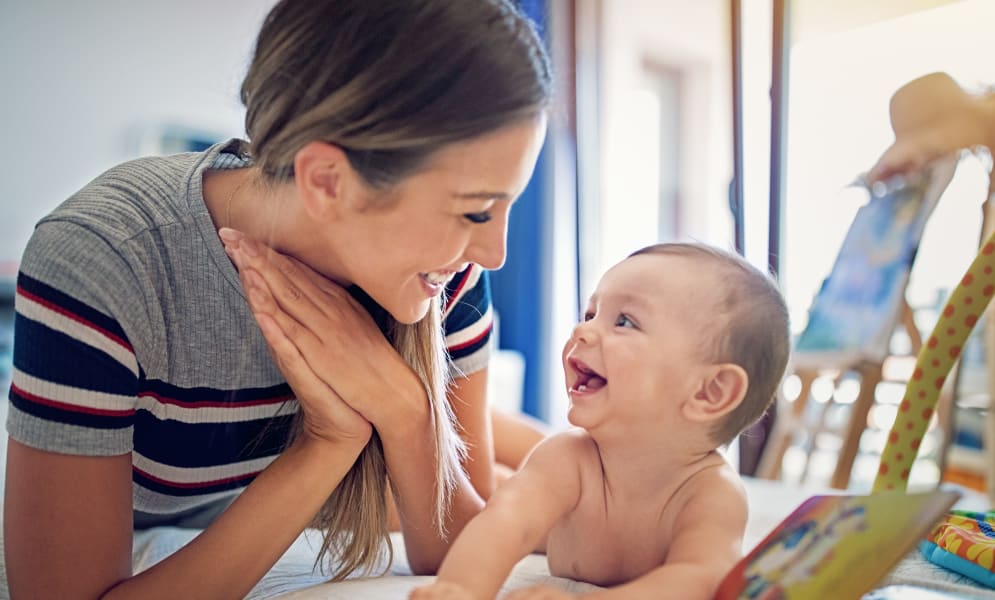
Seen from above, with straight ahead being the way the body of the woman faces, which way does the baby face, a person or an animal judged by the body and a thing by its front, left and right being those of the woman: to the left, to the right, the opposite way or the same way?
to the right

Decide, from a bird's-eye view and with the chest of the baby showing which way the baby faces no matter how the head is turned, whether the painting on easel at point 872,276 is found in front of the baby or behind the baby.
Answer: behind

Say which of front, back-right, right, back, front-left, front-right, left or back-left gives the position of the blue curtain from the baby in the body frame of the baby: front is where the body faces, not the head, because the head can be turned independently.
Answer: back-right

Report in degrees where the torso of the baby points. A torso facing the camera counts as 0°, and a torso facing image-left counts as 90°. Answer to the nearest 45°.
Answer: approximately 45°

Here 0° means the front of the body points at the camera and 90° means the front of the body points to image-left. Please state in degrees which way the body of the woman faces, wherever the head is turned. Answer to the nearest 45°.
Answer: approximately 315°
